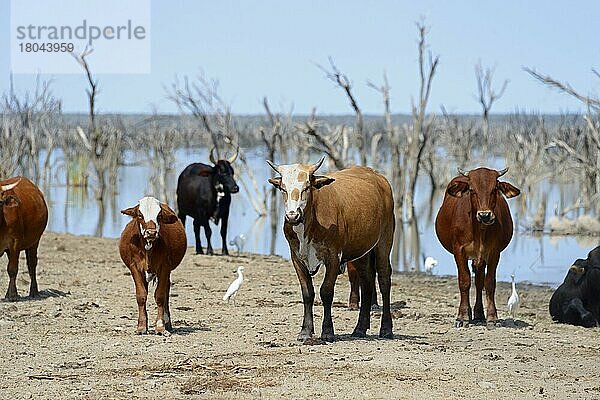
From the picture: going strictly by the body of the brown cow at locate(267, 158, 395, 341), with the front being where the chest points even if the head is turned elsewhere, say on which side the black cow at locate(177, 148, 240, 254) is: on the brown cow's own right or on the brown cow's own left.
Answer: on the brown cow's own right

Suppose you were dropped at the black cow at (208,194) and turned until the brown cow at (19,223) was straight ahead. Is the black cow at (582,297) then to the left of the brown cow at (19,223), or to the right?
left

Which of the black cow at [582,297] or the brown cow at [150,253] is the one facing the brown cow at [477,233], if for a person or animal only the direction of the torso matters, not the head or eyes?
the black cow

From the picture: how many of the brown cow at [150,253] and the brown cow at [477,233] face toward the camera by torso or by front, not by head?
2

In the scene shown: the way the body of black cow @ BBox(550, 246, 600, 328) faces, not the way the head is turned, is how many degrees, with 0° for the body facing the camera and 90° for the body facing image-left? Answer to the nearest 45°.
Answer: approximately 45°

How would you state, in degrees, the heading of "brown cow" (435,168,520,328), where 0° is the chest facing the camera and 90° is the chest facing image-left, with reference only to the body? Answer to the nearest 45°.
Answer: approximately 0°

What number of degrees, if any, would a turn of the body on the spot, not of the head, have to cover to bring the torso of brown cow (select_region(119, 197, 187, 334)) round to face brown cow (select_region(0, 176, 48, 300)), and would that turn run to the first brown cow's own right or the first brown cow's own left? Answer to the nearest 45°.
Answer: approximately 135° to the first brown cow's own right

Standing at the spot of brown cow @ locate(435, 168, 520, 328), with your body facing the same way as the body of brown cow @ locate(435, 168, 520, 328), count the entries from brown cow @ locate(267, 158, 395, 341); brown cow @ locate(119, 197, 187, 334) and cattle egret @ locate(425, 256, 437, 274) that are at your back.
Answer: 1

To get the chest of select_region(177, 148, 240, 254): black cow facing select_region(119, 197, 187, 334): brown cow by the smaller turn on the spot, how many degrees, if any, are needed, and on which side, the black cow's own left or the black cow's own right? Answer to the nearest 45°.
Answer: approximately 45° to the black cow's own right

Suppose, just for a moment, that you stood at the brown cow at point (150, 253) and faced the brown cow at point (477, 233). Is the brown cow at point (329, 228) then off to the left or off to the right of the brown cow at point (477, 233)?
right

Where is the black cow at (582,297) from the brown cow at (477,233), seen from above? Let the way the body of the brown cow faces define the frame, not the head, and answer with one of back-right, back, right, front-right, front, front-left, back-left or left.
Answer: back-left

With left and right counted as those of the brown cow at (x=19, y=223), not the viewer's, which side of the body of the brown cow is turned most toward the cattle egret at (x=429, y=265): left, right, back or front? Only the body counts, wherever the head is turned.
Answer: back

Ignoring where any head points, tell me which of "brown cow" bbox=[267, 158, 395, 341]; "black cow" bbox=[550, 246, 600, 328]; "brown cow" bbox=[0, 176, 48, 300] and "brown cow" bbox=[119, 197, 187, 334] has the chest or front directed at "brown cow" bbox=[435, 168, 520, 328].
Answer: the black cow
